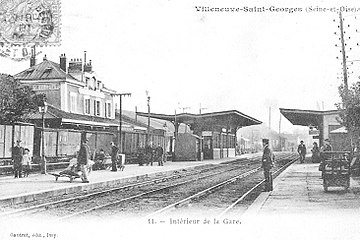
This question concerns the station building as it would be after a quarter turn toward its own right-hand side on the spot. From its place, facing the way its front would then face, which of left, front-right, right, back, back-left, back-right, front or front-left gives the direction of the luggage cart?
left

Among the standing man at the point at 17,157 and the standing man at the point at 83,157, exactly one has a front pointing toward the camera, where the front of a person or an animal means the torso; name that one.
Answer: the standing man at the point at 17,157

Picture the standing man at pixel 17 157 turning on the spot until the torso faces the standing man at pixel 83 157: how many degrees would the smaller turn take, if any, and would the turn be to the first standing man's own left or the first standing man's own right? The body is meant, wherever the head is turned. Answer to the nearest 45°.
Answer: approximately 45° to the first standing man's own left

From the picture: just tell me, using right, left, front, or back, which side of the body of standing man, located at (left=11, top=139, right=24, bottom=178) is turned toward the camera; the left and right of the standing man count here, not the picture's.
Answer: front

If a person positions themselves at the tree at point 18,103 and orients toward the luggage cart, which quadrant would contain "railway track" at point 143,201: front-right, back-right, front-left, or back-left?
front-right

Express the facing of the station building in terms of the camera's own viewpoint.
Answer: facing the viewer and to the right of the viewer
